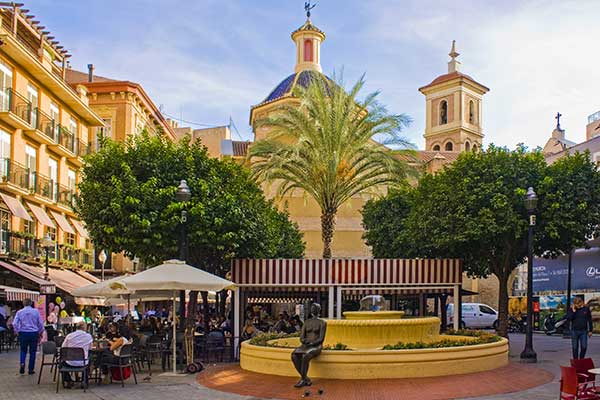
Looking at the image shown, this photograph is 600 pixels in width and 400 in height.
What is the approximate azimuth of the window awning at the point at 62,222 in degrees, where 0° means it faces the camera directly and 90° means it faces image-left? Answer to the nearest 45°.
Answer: approximately 315°

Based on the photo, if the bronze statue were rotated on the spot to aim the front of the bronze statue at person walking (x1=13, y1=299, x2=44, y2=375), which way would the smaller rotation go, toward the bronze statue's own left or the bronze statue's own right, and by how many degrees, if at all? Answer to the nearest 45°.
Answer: approximately 90° to the bronze statue's own right

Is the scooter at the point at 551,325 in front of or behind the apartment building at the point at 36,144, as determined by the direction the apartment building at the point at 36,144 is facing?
in front

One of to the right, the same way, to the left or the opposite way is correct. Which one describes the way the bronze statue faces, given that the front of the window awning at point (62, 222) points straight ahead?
to the right

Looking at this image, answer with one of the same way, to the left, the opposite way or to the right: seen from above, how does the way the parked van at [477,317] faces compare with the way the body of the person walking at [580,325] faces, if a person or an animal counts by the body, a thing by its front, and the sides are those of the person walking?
to the left

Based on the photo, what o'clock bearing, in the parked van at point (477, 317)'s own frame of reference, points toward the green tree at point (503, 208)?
The green tree is roughly at 3 o'clock from the parked van.

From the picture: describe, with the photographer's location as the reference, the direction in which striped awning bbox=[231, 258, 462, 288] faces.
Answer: facing the viewer

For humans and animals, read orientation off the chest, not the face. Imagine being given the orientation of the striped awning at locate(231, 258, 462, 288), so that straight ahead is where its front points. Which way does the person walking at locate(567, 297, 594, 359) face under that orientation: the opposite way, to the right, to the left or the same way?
the same way

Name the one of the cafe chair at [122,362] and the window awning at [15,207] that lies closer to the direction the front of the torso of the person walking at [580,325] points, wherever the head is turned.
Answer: the cafe chair

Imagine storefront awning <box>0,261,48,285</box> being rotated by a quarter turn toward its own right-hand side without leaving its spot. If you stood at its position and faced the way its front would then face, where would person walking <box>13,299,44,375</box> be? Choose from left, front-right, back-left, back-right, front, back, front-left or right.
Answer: front-left

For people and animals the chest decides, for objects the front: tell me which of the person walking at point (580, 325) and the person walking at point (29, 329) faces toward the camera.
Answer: the person walking at point (580, 325)

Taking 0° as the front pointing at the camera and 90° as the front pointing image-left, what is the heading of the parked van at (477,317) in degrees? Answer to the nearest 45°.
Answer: approximately 270°

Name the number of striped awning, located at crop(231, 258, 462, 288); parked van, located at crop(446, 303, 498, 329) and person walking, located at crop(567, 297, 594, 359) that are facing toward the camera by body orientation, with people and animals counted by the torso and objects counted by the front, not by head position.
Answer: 2

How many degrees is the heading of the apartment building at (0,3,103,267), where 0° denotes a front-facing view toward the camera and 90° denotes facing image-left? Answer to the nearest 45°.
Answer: approximately 315°
